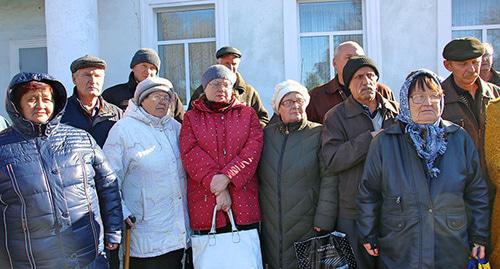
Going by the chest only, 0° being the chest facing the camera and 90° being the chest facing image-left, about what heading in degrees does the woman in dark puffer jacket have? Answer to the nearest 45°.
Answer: approximately 0°

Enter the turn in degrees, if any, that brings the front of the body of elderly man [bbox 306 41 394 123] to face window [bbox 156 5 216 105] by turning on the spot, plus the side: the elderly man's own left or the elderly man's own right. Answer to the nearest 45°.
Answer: approximately 180°

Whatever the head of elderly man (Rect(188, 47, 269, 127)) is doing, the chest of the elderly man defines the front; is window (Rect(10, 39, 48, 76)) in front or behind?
behind

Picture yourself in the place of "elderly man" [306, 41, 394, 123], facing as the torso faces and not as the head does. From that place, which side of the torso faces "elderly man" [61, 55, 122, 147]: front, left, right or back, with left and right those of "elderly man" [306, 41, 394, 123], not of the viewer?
right

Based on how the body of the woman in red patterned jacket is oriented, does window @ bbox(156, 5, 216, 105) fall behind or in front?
behind

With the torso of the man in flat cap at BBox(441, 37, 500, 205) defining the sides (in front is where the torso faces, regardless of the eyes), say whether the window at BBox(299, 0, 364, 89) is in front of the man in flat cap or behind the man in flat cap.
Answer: behind

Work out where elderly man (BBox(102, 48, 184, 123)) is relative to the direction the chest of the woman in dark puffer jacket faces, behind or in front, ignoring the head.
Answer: behind

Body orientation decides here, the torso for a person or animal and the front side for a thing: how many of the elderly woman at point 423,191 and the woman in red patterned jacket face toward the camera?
2

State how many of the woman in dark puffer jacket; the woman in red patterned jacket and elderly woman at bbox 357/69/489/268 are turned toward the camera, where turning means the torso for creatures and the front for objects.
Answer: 3

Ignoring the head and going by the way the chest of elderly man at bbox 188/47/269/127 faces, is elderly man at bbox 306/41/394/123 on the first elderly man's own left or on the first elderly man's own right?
on the first elderly man's own left
